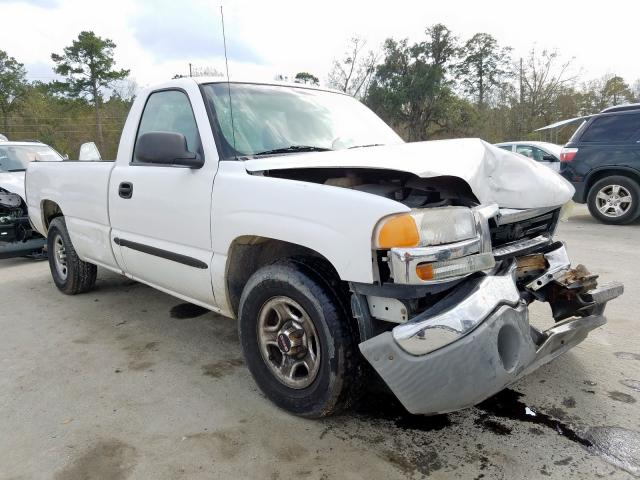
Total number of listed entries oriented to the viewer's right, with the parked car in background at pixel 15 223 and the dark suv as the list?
1

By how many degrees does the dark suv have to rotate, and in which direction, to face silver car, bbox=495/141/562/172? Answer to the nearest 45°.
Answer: approximately 90° to its left

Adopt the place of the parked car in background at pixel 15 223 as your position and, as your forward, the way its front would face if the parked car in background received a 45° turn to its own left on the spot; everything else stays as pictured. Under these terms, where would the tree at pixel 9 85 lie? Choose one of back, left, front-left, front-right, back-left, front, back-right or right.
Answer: back-left

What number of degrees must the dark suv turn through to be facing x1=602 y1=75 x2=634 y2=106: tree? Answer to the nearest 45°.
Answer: approximately 90° to its left

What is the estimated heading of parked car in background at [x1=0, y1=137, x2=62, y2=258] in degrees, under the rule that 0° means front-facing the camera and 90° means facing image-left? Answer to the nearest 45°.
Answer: approximately 0°

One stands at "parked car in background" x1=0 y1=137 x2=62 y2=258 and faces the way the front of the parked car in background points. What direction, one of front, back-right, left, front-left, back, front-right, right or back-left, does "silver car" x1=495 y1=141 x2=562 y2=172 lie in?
left

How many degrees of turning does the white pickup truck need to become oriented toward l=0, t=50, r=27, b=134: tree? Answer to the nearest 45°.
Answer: approximately 180°

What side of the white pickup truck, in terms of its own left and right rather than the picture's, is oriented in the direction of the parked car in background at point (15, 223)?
back

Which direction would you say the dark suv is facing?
to the viewer's right
